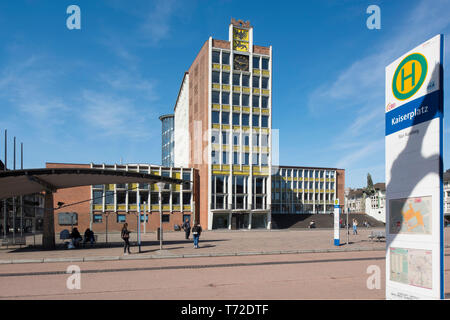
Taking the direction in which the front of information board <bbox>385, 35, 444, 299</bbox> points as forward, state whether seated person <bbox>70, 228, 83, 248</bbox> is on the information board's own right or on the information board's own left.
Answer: on the information board's own right

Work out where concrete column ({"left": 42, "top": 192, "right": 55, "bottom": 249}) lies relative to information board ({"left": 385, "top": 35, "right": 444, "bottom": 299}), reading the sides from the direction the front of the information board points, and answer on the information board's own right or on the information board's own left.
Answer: on the information board's own right

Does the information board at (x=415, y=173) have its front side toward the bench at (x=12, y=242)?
no

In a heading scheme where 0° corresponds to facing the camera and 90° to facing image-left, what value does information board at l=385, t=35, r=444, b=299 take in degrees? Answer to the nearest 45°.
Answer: approximately 45°

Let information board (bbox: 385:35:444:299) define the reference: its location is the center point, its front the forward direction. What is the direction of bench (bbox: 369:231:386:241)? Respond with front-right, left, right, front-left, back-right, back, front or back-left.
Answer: back-right

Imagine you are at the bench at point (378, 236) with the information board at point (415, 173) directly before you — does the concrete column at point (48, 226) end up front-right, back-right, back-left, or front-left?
front-right
